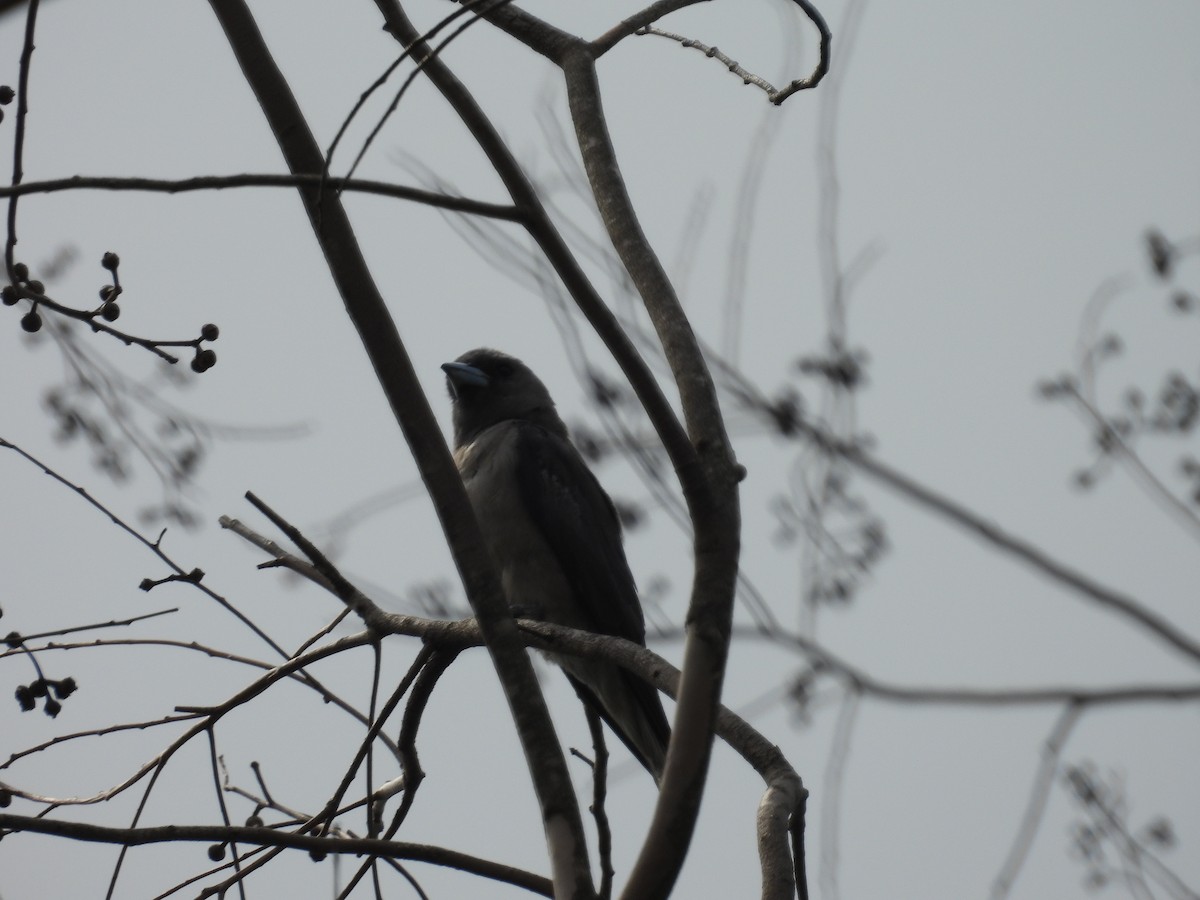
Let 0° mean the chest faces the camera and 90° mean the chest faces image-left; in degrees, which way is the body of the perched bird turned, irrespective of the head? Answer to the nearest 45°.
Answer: approximately 45°
